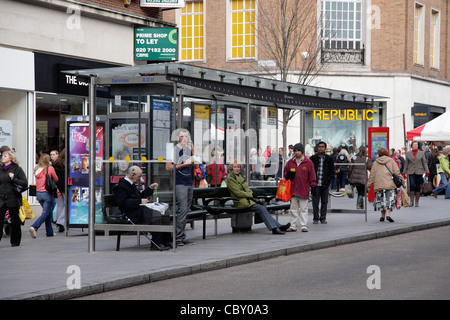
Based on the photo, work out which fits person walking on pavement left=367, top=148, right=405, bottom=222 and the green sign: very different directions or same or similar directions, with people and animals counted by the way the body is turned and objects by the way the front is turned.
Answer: very different directions

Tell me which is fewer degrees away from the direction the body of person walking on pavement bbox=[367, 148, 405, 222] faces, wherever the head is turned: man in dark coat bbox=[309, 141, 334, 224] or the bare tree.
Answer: the bare tree

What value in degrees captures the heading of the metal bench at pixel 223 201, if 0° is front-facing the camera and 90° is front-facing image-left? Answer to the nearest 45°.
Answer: approximately 315°

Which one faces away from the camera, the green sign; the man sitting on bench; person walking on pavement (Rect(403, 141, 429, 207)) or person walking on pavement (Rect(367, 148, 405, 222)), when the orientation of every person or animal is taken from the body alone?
person walking on pavement (Rect(367, 148, 405, 222))

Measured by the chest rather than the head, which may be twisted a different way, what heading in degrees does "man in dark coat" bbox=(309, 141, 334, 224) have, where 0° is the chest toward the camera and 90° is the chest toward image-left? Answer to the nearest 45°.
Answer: approximately 0°

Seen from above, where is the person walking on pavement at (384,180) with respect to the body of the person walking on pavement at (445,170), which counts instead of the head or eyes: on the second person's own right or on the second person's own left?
on the second person's own right

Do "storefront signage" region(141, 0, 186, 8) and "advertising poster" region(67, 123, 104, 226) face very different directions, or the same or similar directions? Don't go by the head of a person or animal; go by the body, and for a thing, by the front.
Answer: same or similar directions

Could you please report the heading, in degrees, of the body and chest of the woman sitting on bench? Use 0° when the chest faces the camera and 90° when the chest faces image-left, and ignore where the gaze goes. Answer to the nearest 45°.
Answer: approximately 315°

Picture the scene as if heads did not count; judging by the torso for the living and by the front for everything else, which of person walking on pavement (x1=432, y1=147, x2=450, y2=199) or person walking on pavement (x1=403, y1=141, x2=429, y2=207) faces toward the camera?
person walking on pavement (x1=403, y1=141, x2=429, y2=207)

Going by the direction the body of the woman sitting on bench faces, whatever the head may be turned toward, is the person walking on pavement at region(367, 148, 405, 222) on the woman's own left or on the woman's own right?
on the woman's own left

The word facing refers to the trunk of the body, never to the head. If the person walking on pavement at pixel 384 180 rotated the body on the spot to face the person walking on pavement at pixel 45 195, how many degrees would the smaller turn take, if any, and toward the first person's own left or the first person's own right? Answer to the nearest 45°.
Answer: approximately 135° to the first person's own left

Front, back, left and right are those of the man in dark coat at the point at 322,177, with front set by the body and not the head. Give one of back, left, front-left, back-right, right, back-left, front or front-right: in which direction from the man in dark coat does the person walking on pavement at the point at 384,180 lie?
left

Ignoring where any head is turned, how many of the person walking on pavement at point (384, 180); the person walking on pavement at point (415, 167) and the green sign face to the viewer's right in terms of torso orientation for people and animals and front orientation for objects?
0

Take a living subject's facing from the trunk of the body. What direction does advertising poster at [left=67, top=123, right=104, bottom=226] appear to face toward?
toward the camera

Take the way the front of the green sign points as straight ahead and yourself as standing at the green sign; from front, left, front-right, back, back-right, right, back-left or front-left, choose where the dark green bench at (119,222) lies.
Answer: front

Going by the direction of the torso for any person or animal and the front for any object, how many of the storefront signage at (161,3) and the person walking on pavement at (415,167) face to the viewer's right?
0

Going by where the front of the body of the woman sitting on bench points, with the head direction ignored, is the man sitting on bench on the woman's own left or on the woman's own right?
on the woman's own right

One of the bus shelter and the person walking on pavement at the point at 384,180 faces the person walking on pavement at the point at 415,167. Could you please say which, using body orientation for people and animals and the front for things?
the person walking on pavement at the point at 384,180

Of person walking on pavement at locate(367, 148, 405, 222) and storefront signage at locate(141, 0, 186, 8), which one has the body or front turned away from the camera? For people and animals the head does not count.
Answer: the person walking on pavement
